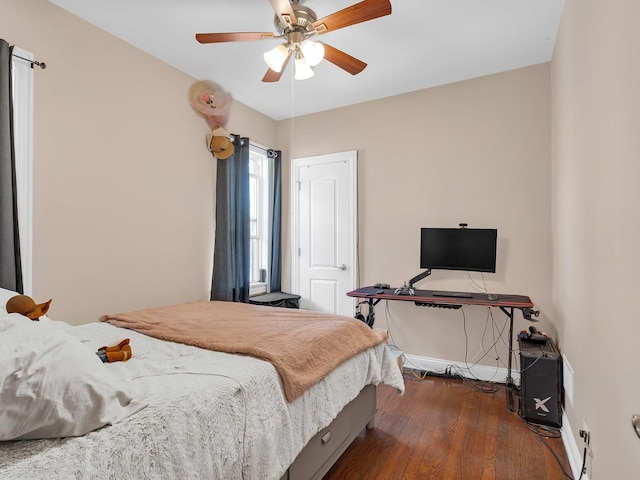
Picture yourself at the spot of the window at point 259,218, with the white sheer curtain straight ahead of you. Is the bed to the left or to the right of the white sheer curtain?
left

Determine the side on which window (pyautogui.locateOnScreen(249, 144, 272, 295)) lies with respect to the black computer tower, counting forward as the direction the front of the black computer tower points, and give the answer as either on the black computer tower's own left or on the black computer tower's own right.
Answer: on the black computer tower's own right

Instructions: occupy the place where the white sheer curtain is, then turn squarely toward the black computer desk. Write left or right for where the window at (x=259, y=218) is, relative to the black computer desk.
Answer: left

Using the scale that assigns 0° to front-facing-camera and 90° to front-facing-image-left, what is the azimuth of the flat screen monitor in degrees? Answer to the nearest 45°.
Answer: approximately 0°

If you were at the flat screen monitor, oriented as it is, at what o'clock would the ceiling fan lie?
The ceiling fan is roughly at 1 o'clock from the flat screen monitor.

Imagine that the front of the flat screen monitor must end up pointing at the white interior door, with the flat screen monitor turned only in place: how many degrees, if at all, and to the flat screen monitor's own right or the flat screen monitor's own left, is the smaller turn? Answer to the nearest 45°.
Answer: approximately 90° to the flat screen monitor's own right

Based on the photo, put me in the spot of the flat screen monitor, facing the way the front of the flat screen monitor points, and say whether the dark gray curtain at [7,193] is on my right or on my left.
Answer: on my right

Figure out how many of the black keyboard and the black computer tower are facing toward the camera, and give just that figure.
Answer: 2

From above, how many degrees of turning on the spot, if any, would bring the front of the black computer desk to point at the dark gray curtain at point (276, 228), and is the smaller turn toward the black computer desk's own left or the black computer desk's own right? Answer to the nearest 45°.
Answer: approximately 90° to the black computer desk's own right

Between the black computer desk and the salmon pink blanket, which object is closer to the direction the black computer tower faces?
the salmon pink blanket
